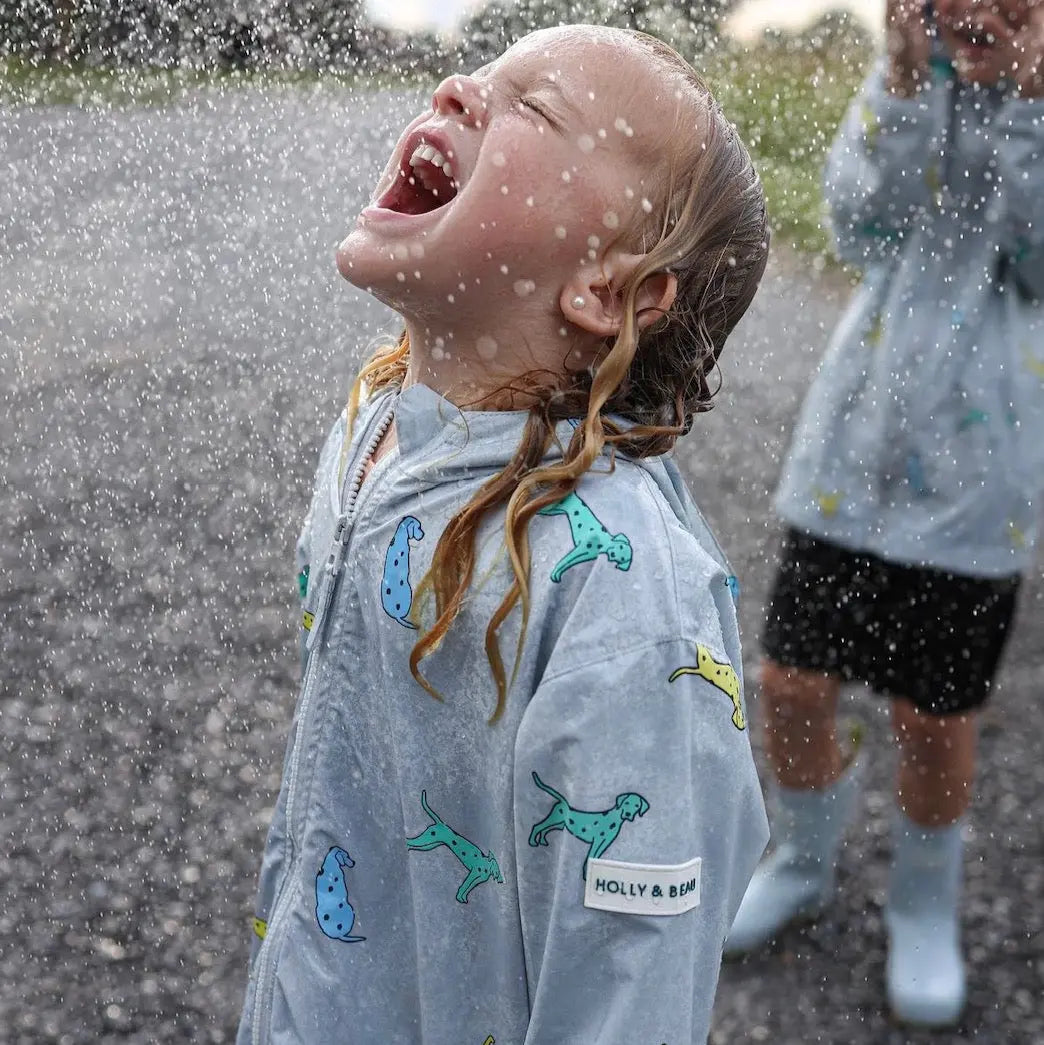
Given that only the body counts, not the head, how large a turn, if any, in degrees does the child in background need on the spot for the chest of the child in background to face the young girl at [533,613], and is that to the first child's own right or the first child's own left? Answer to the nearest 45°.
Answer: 0° — they already face them

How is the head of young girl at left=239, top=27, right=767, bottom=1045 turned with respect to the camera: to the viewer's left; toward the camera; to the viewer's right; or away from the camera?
to the viewer's left

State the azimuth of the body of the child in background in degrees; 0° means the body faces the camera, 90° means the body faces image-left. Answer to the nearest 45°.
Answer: approximately 0°
